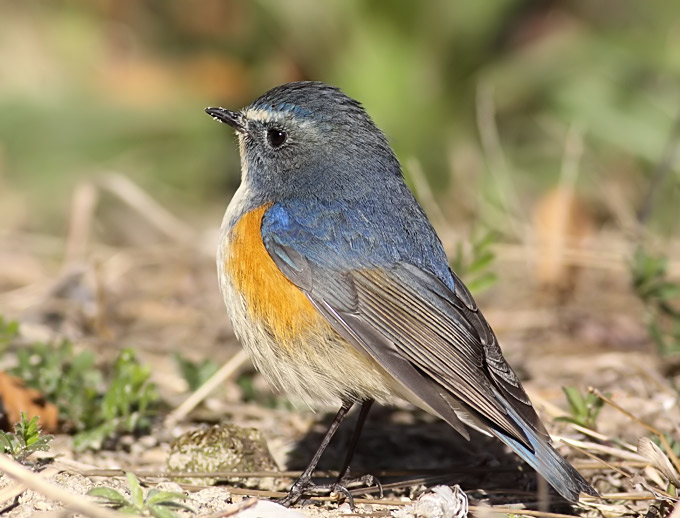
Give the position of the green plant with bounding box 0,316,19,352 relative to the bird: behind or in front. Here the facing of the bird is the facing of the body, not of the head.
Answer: in front

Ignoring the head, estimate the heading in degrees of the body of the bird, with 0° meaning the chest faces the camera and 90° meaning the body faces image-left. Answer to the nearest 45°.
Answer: approximately 90°

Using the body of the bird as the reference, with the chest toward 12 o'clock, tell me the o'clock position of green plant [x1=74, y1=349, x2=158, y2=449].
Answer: The green plant is roughly at 1 o'clock from the bird.

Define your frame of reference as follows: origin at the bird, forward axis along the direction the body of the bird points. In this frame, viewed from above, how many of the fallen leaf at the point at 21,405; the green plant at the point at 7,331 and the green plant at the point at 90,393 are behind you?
0

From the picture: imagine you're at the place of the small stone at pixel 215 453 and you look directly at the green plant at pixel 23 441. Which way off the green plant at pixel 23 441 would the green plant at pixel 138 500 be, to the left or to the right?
left

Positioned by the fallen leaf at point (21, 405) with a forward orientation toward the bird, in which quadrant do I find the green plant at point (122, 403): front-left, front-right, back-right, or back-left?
front-left

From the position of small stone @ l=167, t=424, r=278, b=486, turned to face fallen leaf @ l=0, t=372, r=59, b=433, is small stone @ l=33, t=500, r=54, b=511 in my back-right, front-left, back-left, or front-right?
front-left

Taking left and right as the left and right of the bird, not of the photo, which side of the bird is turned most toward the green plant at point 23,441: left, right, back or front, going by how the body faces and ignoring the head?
front
